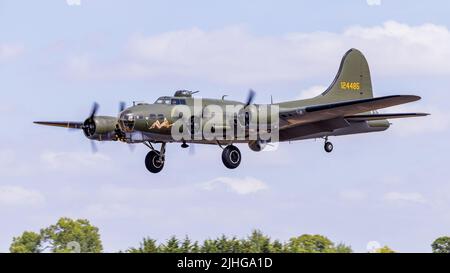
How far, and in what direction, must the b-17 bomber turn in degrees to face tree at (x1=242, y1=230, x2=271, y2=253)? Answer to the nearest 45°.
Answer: approximately 135° to its right

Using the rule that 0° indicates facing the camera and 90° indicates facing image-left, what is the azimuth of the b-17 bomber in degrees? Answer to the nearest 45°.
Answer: approximately 45°
